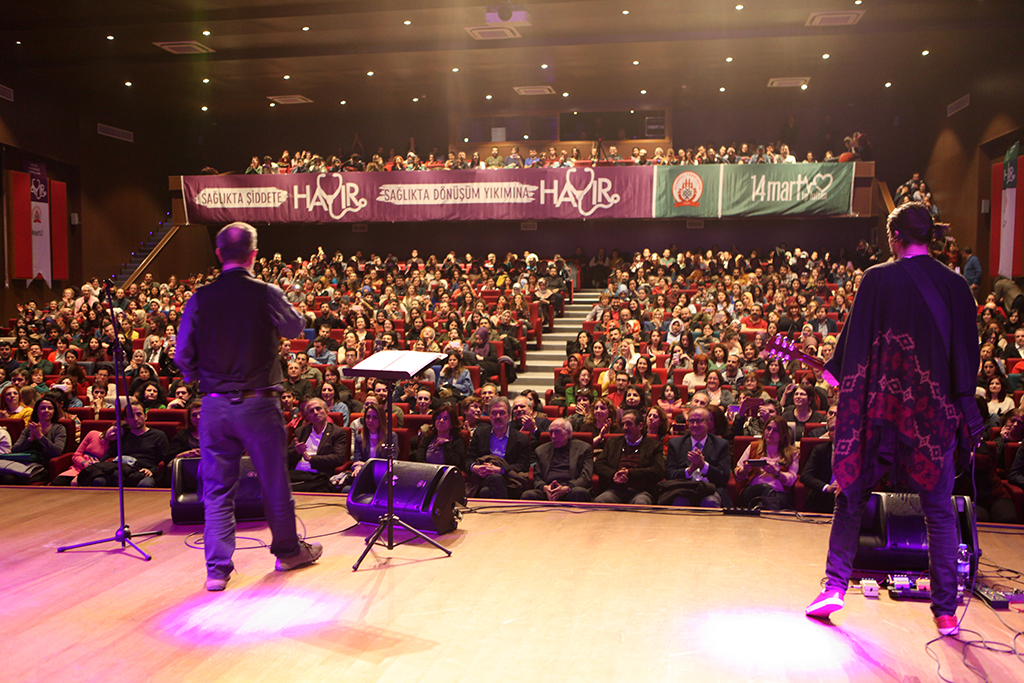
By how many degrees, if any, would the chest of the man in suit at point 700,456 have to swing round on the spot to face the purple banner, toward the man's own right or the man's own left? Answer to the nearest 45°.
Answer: approximately 135° to the man's own right

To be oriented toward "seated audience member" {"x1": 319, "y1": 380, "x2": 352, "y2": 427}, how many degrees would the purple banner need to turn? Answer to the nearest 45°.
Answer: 0° — it already faces them

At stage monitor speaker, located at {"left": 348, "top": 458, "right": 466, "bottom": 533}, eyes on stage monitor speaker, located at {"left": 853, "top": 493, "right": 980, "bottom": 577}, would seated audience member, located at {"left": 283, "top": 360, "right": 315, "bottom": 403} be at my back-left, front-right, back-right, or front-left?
back-left

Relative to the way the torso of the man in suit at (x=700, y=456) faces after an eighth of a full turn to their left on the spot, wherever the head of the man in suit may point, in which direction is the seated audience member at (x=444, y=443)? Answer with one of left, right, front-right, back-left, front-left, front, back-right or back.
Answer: back-right

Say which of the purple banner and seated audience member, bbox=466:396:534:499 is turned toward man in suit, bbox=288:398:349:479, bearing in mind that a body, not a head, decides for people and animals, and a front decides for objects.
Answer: the purple banner
